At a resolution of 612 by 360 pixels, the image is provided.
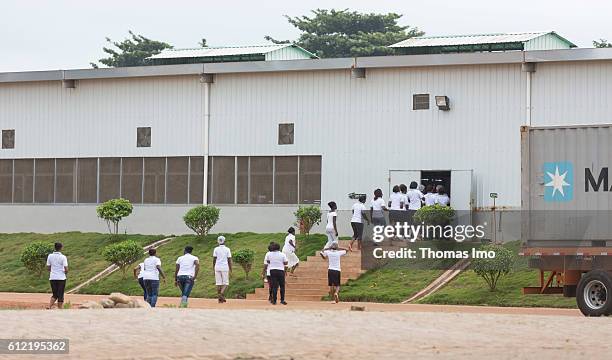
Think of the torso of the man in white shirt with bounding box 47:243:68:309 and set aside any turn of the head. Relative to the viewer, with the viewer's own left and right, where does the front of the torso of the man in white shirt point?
facing away from the viewer

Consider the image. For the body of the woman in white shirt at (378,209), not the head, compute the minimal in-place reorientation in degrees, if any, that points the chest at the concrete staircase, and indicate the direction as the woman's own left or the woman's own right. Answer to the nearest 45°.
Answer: approximately 180°

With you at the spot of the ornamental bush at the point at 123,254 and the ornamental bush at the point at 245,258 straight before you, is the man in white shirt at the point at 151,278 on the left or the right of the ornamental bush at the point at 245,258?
right

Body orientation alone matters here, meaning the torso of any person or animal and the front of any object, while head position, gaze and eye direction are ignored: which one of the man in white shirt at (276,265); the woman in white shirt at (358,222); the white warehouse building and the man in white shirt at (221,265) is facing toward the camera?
the white warehouse building

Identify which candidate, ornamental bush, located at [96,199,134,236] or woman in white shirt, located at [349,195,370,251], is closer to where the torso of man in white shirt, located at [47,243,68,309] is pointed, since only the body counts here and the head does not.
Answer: the ornamental bush

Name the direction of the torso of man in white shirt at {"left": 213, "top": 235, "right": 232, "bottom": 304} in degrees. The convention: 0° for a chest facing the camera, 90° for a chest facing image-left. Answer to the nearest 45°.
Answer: approximately 180°

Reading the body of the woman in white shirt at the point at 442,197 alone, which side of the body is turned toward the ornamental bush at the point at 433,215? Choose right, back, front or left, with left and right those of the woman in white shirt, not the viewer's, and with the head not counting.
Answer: back

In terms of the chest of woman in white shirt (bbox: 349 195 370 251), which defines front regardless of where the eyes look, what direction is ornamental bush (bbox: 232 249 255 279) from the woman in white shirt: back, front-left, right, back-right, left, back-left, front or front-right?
back-left

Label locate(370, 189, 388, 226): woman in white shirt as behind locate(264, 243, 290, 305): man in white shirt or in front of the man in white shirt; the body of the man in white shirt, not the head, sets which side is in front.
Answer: in front

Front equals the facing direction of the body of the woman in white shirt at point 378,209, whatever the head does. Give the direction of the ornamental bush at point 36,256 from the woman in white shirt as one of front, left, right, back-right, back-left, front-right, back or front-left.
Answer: back-left

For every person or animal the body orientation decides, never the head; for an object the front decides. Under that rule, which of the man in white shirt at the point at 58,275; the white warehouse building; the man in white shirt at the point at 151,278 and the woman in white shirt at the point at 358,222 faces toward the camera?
the white warehouse building

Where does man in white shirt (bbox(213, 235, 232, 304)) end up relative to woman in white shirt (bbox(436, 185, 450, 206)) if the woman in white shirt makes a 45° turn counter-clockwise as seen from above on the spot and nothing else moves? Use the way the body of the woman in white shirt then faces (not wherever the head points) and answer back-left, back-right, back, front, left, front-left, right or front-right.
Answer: left

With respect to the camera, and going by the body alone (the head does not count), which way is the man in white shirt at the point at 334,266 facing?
away from the camera
